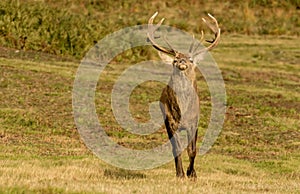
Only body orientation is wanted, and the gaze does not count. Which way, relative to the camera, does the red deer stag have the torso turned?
toward the camera
